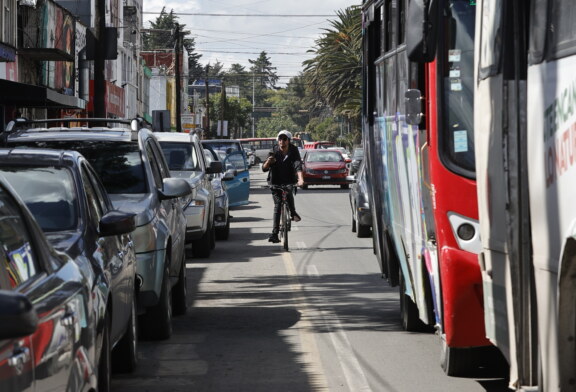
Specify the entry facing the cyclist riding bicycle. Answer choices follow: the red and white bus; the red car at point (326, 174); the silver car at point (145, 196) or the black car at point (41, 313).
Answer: the red car

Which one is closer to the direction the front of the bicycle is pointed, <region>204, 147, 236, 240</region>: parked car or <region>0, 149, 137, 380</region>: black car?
the black car
